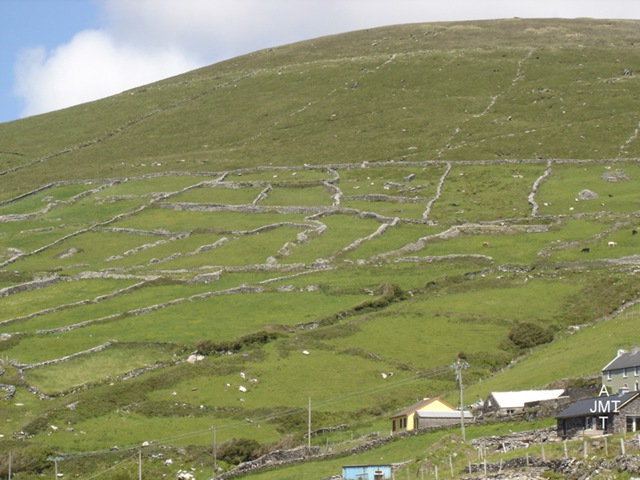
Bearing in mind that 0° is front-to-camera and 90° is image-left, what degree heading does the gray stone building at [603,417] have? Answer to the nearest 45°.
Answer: approximately 0°
